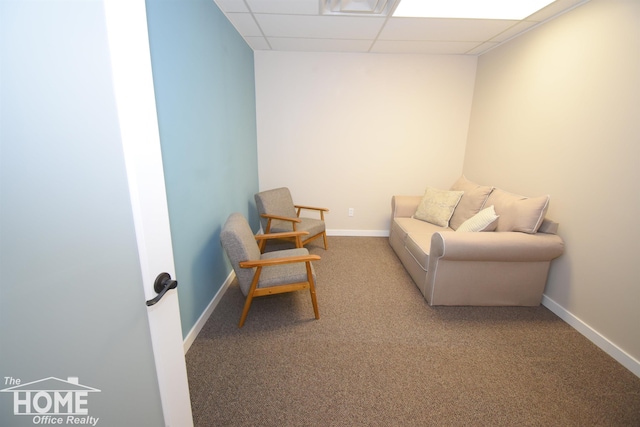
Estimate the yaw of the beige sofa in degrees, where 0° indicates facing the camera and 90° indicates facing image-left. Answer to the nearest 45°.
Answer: approximately 45°

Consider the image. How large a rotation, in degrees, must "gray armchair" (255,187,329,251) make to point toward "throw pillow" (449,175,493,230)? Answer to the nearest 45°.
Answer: approximately 45° to its left

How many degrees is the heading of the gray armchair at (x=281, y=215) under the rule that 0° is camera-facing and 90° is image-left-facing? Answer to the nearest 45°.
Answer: approximately 315°

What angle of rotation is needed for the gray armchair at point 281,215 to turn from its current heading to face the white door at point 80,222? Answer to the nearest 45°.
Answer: approximately 45° to its right
